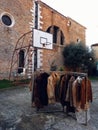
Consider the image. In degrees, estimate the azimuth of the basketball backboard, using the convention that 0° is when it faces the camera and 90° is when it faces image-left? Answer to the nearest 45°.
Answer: approximately 315°

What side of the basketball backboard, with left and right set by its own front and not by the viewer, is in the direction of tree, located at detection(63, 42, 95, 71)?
left
